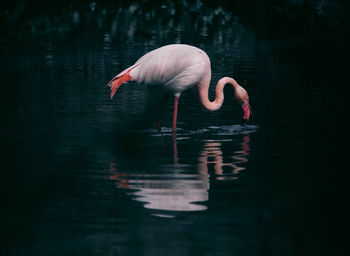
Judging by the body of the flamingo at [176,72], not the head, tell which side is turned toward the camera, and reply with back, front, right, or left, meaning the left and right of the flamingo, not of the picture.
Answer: right
